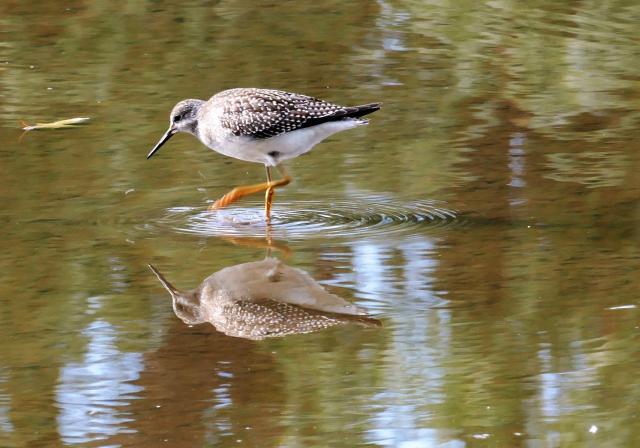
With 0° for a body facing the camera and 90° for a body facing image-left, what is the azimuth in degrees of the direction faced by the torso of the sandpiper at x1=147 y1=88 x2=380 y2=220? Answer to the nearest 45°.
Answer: approximately 90°

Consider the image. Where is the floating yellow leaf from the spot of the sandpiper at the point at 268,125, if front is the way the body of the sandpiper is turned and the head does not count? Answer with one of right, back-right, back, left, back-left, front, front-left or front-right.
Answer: front-right
